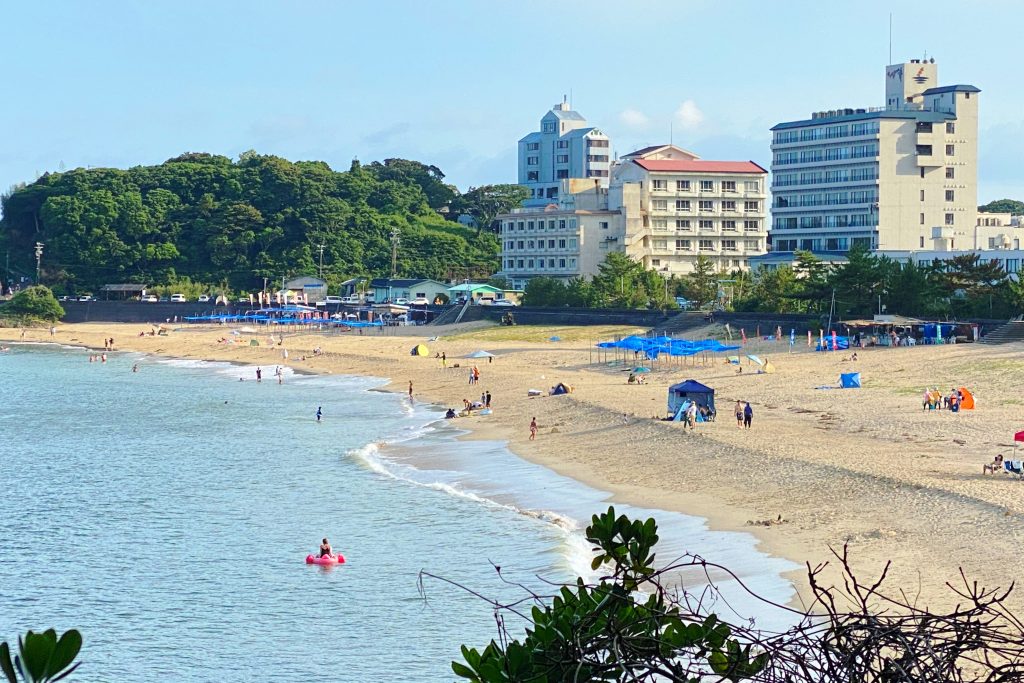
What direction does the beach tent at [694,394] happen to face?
toward the camera

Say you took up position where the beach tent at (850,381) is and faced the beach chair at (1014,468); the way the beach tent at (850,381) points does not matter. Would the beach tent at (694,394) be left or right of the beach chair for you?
right

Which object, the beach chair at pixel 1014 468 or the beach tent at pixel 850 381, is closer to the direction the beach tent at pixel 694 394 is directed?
the beach chair

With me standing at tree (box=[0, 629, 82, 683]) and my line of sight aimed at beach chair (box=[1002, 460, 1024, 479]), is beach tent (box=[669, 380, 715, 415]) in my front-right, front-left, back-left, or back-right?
front-left

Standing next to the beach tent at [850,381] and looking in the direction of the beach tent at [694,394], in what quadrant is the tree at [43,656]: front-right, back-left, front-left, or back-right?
front-left

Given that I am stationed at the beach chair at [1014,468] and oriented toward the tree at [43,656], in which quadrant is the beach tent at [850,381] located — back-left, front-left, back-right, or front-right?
back-right

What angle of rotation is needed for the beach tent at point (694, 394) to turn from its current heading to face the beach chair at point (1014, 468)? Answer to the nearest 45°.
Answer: approximately 45° to its left

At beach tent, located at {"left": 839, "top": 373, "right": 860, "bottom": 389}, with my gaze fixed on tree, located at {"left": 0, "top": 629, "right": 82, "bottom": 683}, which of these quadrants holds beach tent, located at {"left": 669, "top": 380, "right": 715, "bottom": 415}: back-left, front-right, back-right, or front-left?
front-right

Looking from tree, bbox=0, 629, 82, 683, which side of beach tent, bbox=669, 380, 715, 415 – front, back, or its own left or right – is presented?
front

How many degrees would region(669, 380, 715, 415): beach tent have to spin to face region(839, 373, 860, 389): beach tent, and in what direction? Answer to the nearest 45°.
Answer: approximately 135° to its left
